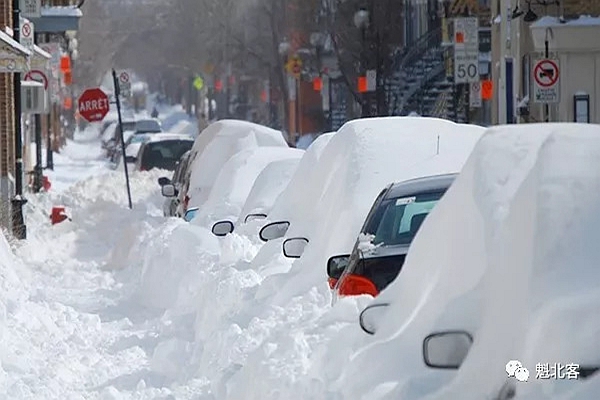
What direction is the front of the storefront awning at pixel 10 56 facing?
to the viewer's right

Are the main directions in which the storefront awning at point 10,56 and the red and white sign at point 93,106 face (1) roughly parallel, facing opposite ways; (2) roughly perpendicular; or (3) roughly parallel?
roughly perpendicular

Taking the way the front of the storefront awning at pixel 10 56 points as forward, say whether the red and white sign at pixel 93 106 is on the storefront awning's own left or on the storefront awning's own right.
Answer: on the storefront awning's own left

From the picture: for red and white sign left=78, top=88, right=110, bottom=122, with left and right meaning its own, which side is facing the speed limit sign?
left

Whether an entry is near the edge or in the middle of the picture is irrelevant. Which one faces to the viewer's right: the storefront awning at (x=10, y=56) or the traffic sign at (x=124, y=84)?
the storefront awning
